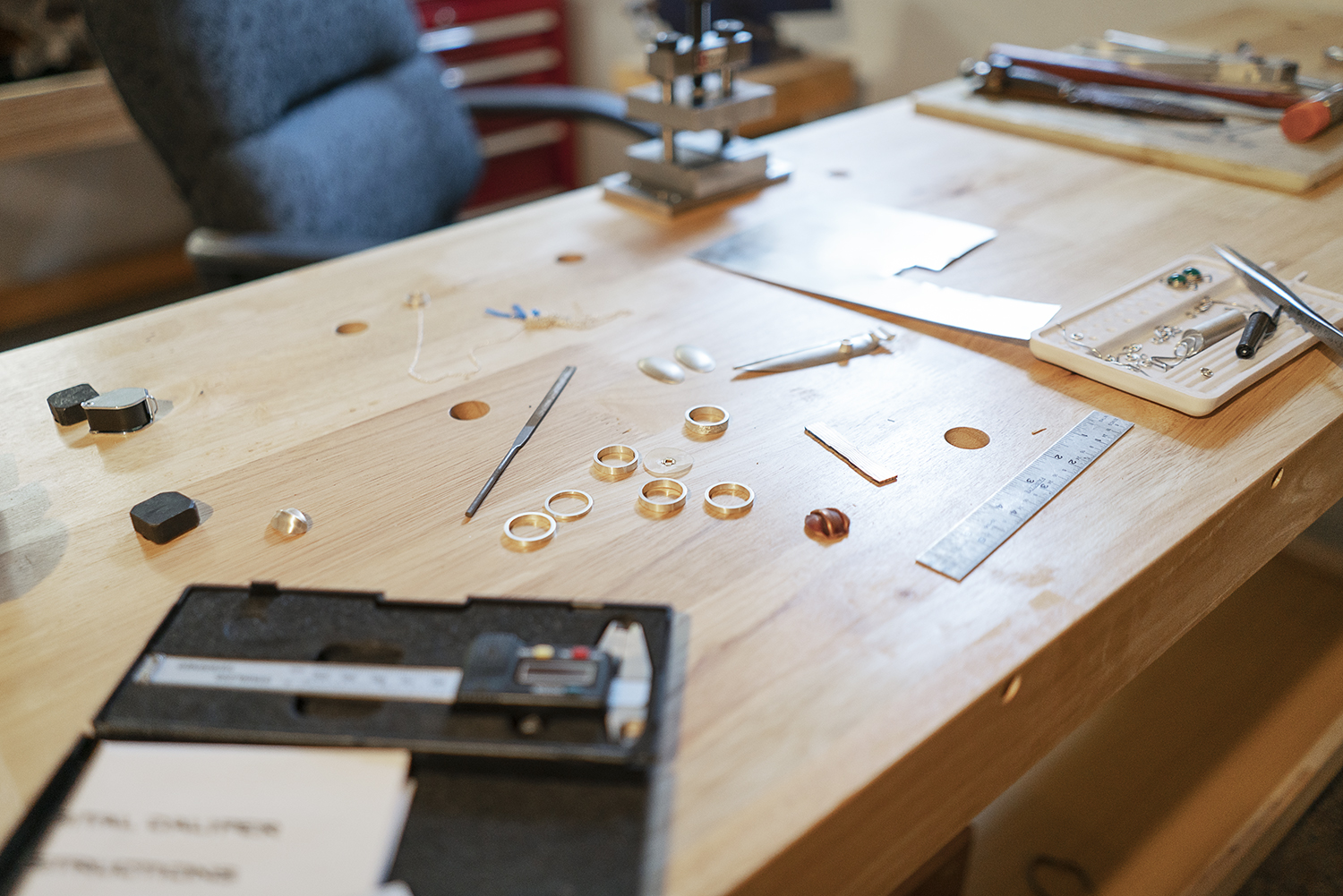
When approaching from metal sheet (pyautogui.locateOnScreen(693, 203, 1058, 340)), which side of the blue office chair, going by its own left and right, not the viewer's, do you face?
front

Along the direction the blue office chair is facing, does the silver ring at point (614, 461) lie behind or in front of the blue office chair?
in front

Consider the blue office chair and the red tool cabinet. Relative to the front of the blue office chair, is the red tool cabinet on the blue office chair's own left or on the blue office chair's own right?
on the blue office chair's own left

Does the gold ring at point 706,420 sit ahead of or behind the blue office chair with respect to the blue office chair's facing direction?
ahead

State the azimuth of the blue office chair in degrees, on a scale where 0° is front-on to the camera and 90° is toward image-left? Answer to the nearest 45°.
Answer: approximately 315°

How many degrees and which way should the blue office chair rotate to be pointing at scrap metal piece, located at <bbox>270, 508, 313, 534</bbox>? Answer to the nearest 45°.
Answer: approximately 45° to its right

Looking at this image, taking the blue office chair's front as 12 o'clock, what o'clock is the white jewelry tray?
The white jewelry tray is roughly at 12 o'clock from the blue office chair.

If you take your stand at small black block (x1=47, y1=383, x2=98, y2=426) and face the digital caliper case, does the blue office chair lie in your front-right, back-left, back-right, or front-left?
back-left

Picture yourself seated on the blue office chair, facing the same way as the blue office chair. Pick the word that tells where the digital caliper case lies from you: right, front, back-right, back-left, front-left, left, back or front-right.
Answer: front-right

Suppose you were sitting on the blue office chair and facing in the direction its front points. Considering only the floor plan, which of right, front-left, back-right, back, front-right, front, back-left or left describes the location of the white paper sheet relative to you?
front-right

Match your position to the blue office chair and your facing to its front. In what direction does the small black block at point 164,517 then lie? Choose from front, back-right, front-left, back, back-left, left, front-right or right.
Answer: front-right

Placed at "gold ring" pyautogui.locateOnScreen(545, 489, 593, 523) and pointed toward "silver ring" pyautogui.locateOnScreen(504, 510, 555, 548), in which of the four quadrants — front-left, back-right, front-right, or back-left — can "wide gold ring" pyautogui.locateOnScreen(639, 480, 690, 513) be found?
back-left

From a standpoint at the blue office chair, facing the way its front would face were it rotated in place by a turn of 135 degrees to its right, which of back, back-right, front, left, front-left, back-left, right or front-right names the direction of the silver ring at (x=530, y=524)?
left
